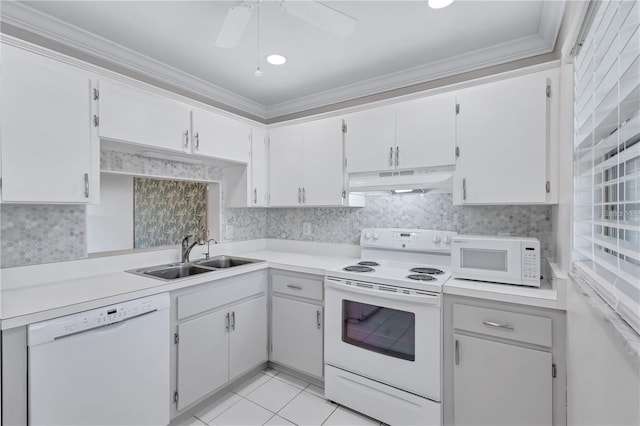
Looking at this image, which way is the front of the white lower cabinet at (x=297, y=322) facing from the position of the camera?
facing the viewer and to the left of the viewer

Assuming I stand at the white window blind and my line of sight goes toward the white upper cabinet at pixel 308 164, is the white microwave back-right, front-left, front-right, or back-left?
front-right

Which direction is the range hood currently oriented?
toward the camera

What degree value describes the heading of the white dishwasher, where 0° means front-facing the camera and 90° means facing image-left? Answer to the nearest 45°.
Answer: approximately 315°

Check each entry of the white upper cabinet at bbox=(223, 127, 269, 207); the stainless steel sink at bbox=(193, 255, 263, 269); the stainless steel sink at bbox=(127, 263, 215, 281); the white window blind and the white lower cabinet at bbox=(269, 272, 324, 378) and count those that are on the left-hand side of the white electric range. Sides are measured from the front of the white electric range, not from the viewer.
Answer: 1

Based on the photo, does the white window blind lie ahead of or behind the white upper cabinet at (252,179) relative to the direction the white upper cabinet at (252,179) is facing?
ahead

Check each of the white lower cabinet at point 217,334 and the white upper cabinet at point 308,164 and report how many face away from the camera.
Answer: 0

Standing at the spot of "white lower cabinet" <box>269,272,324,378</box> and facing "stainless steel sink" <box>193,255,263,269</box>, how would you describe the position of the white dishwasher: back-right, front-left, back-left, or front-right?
front-left

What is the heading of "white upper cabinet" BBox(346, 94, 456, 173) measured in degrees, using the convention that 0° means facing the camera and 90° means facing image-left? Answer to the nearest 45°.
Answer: approximately 45°

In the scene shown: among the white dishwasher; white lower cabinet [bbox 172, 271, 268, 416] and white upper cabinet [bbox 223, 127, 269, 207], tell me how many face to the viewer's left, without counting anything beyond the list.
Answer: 0
